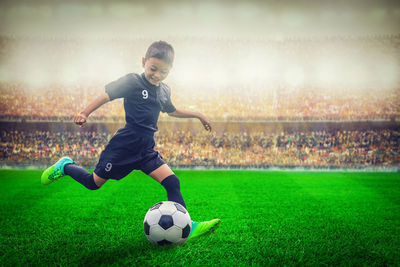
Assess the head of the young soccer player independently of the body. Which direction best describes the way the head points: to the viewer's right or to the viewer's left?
to the viewer's right

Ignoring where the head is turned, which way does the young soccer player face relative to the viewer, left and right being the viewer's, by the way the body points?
facing the viewer and to the right of the viewer
